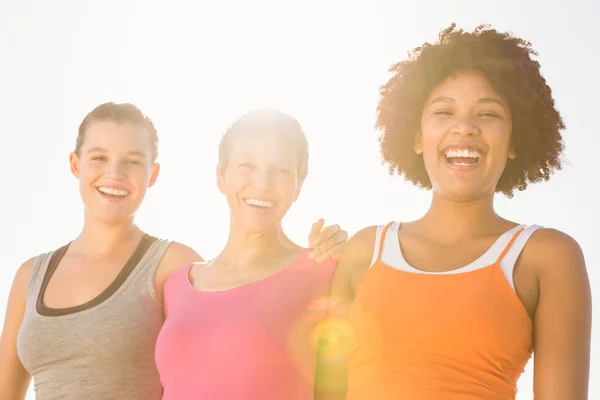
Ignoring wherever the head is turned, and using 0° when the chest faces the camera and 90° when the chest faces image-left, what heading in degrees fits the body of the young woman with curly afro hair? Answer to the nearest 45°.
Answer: approximately 0°
